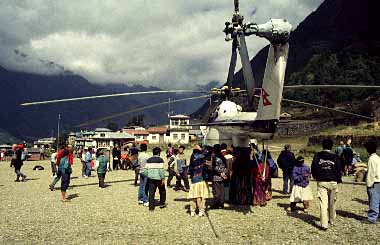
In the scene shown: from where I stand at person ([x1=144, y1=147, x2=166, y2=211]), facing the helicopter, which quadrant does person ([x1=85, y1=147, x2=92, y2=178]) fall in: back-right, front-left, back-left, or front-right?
front-left

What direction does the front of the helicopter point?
away from the camera

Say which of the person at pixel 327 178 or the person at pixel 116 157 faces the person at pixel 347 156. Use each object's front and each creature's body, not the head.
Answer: the person at pixel 327 178

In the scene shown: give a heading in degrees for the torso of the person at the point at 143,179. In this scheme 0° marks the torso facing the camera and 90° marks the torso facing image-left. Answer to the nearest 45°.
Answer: approximately 225°

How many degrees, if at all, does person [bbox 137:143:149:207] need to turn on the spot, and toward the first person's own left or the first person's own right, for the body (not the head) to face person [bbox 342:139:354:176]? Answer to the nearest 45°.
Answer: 0° — they already face them

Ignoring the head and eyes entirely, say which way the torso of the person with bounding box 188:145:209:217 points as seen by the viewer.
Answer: away from the camera

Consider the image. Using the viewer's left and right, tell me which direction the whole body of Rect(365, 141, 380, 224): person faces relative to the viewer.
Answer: facing away from the viewer and to the left of the viewer

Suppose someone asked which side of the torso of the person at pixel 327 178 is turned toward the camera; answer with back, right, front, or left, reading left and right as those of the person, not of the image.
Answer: back

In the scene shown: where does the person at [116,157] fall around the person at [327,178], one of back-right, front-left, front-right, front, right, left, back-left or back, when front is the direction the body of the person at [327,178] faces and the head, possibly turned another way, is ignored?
front-left
